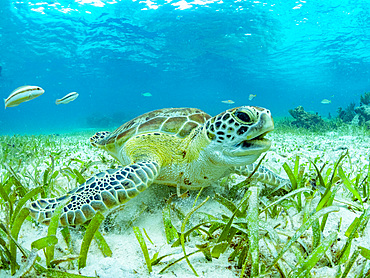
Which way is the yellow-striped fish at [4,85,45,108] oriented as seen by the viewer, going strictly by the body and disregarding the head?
to the viewer's right

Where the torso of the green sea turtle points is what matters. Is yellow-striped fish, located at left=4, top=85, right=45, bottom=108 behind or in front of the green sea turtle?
behind

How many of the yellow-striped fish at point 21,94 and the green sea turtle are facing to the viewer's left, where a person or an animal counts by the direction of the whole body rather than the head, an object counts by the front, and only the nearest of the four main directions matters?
0

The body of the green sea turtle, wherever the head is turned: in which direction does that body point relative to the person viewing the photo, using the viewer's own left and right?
facing the viewer and to the right of the viewer

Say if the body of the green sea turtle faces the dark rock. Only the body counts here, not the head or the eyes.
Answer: no
